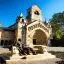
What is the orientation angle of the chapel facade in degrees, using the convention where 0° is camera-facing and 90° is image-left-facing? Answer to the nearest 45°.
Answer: approximately 315°
